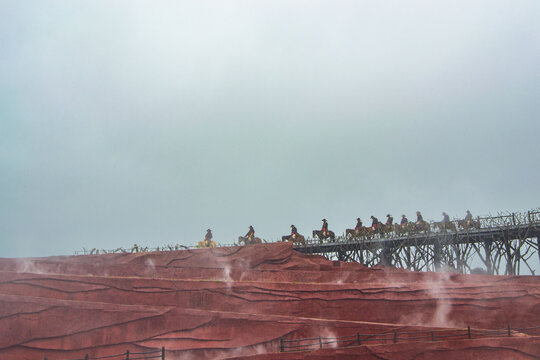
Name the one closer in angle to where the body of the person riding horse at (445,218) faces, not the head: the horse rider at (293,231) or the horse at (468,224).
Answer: the horse rider

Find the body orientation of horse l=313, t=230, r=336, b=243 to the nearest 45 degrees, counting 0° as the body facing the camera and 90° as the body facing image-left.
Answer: approximately 90°

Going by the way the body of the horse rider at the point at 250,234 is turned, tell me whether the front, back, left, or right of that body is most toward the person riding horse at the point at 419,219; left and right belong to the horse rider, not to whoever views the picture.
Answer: back

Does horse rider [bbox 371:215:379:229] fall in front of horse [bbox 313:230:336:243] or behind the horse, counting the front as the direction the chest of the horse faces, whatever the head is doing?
behind

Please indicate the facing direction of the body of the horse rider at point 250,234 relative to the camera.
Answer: to the viewer's left

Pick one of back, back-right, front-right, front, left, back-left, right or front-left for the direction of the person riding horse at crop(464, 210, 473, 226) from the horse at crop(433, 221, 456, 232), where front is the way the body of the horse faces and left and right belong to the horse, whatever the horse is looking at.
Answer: back

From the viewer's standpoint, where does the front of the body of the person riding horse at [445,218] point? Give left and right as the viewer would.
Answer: facing to the left of the viewer

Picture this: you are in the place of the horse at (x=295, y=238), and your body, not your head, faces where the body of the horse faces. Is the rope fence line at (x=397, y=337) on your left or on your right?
on your left

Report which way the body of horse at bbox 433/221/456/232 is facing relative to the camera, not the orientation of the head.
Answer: to the viewer's left

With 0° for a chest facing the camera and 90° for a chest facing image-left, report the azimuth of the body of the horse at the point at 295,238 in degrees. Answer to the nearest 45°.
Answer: approximately 90°

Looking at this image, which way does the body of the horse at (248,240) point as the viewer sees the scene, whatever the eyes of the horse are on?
to the viewer's left

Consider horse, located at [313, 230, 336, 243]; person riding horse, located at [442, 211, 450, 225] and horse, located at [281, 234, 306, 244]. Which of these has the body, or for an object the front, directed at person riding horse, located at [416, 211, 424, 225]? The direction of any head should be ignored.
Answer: person riding horse, located at [442, 211, 450, 225]

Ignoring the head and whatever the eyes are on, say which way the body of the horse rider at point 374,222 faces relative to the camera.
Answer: to the viewer's left
